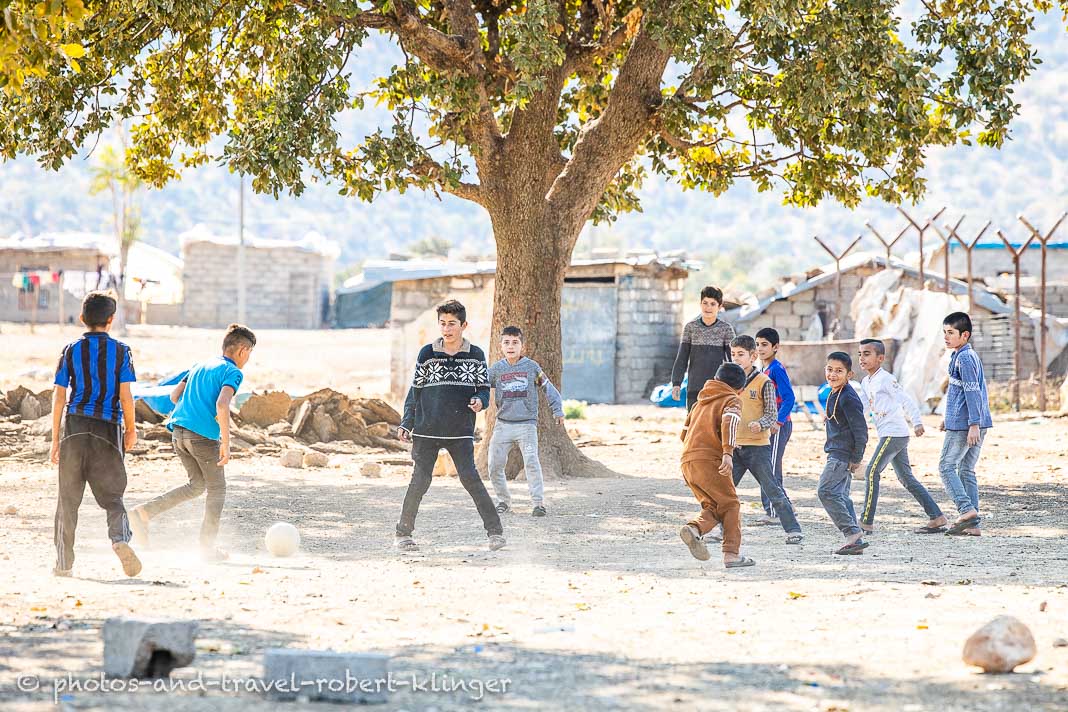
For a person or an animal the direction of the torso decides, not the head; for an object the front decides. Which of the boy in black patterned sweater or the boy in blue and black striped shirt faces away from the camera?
the boy in blue and black striped shirt

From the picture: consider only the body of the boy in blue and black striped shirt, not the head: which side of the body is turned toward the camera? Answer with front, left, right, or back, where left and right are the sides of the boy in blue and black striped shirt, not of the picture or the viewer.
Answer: back

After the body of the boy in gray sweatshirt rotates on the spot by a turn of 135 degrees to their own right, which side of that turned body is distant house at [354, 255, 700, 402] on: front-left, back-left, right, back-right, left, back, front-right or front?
front-right

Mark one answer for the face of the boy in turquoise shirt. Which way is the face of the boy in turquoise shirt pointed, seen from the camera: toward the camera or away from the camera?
away from the camera

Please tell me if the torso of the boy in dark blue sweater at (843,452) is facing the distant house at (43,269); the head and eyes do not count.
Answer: no

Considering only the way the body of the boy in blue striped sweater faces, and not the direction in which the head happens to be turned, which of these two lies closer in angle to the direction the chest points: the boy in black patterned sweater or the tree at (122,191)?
the boy in black patterned sweater

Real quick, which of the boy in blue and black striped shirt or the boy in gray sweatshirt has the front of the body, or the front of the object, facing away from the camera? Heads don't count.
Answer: the boy in blue and black striped shirt

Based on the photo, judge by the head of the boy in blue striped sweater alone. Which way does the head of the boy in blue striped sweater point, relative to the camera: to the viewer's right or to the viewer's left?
to the viewer's left

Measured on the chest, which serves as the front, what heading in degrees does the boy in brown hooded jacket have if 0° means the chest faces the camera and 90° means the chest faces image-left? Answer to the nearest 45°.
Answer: approximately 225°

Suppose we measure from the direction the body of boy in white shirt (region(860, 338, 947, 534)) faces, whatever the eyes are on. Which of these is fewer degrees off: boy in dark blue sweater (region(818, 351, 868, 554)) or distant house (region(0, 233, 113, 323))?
the boy in dark blue sweater

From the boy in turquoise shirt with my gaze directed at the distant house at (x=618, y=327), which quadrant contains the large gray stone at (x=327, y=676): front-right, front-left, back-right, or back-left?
back-right

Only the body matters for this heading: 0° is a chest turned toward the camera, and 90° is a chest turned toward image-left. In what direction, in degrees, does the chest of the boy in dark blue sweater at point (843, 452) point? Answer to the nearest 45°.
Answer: approximately 45°

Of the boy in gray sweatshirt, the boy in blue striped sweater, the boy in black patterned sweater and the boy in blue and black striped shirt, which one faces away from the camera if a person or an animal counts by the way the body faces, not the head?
the boy in blue and black striped shirt

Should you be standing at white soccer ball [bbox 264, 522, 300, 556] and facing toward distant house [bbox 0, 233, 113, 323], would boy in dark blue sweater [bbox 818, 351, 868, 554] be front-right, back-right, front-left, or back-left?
back-right

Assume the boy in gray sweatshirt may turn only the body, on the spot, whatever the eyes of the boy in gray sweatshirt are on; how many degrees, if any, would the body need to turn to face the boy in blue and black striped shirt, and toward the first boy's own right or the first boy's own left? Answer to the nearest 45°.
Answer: approximately 45° to the first boy's own right

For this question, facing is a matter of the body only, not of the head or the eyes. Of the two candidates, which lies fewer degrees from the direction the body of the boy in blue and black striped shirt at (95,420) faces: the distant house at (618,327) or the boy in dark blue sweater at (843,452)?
the distant house

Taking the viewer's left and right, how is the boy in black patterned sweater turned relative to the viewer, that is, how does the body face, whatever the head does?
facing the viewer

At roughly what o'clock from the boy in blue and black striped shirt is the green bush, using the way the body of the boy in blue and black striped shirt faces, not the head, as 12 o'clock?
The green bush is roughly at 1 o'clock from the boy in blue and black striped shirt.

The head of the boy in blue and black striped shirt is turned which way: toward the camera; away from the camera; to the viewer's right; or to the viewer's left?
away from the camera

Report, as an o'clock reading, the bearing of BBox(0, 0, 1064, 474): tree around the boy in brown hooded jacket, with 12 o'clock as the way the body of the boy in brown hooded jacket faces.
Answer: The tree is roughly at 10 o'clock from the boy in brown hooded jacket.

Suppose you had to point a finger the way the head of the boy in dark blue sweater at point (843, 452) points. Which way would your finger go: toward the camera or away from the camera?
toward the camera
